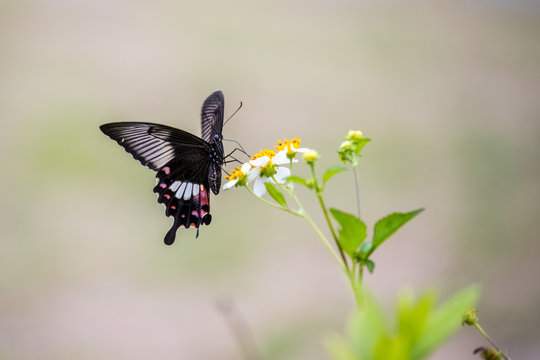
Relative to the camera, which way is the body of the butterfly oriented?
to the viewer's right
